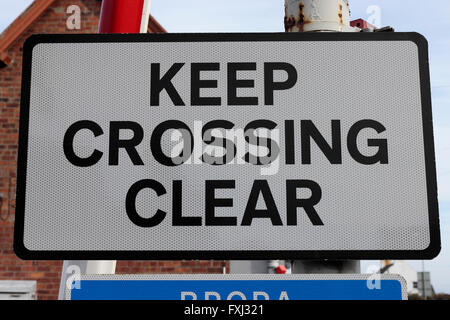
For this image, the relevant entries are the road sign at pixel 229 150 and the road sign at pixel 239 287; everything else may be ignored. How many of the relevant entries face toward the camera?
2

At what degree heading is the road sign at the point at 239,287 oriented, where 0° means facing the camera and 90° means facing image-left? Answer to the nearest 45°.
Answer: approximately 0°
